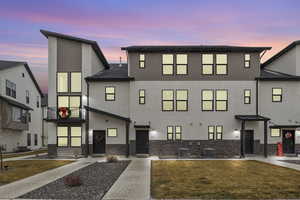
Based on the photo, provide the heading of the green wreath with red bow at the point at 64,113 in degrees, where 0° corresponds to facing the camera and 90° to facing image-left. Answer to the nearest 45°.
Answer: approximately 0°

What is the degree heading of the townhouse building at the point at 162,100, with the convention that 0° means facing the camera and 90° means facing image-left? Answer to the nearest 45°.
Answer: approximately 0°

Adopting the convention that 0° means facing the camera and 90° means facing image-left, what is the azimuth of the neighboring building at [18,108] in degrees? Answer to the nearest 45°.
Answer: approximately 315°

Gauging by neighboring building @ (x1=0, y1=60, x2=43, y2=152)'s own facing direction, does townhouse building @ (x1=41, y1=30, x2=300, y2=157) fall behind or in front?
in front

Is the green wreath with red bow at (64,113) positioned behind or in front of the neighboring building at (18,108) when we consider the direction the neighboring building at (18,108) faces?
in front
